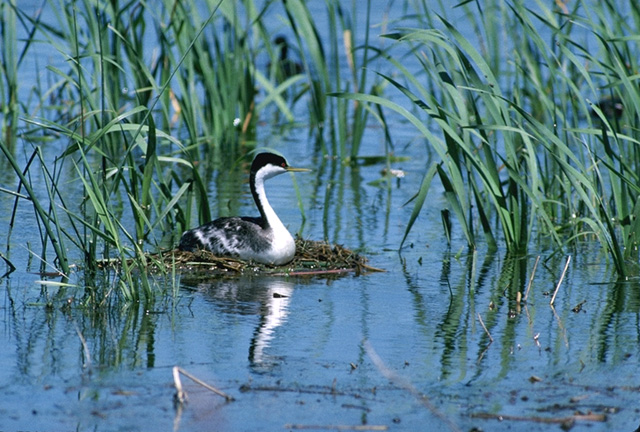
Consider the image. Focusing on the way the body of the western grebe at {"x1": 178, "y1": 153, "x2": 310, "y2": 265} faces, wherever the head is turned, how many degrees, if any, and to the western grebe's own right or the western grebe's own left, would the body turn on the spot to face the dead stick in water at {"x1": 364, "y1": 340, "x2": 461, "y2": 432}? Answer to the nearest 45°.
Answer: approximately 90° to the western grebe's own right

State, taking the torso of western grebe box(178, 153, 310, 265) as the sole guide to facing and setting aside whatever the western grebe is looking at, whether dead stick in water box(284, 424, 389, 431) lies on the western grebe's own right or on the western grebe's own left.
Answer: on the western grebe's own right

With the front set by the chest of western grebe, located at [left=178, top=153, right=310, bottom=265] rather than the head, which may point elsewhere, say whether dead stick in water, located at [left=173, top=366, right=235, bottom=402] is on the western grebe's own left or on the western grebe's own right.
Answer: on the western grebe's own right

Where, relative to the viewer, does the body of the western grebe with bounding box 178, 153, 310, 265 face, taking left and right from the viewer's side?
facing to the right of the viewer
